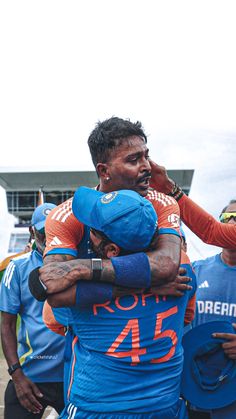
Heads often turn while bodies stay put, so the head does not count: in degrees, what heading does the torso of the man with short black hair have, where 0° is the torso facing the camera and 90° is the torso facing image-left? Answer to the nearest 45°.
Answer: approximately 0°

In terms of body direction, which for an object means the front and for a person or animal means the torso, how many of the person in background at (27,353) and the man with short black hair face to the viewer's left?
0

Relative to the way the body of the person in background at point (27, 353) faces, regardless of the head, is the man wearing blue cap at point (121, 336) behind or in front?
in front

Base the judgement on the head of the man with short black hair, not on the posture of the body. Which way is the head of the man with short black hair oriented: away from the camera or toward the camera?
toward the camera
